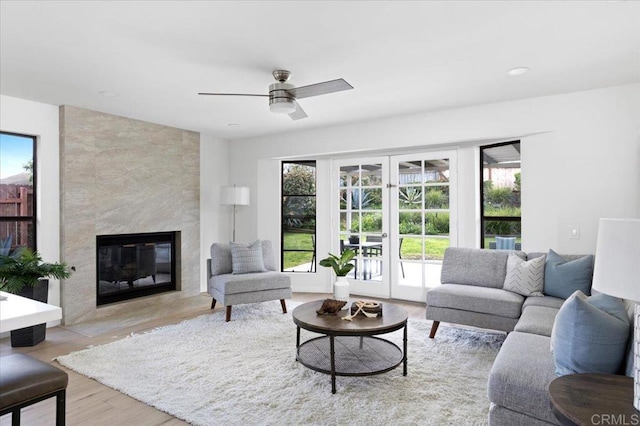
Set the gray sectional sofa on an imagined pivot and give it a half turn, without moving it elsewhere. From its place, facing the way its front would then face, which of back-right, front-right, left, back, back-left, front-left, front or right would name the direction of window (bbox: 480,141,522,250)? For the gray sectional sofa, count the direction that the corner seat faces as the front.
front-left

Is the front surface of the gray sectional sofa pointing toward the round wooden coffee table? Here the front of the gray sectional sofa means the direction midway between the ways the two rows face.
yes

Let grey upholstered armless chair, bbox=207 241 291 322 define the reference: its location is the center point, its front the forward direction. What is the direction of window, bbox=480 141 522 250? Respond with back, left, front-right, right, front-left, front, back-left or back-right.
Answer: front-left

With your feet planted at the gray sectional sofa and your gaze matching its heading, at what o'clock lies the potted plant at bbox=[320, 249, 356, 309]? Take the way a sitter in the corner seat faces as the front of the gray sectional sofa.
The potted plant is roughly at 1 o'clock from the gray sectional sofa.

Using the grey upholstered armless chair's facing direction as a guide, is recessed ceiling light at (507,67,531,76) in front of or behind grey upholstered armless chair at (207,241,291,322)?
in front

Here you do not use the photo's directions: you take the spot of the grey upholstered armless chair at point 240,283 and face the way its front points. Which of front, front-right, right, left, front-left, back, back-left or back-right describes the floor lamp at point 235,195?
back-left

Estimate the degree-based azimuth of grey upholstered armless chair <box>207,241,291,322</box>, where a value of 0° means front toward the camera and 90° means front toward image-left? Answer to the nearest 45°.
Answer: approximately 315°

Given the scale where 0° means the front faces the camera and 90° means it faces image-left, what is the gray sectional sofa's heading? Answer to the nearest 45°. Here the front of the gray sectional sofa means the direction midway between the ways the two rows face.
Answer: approximately 45°

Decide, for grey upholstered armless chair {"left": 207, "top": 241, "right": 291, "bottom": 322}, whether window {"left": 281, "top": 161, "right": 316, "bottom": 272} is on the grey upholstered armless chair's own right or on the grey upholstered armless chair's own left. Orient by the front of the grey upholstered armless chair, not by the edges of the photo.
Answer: on the grey upholstered armless chair's own left

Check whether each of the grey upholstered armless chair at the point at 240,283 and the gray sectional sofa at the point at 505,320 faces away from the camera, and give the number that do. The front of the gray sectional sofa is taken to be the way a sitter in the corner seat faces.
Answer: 0

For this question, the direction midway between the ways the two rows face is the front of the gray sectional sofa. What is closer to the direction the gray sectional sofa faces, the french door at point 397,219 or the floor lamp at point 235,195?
the floor lamp
